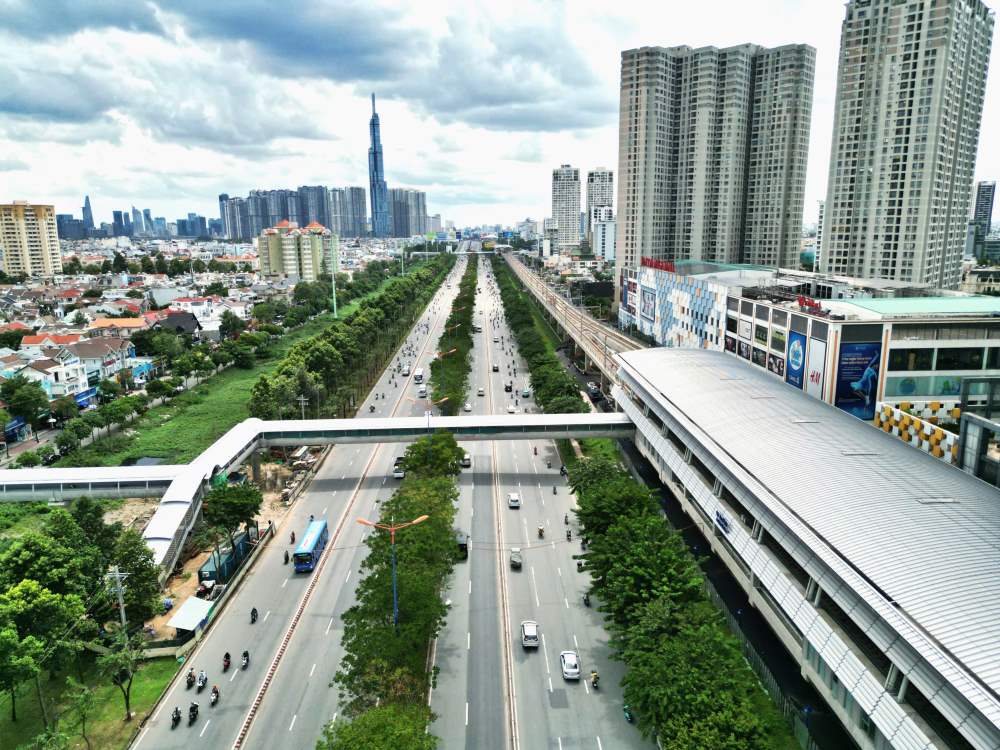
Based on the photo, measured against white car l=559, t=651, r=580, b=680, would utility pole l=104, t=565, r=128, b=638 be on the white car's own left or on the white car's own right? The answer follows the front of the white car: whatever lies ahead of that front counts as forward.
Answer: on the white car's own left

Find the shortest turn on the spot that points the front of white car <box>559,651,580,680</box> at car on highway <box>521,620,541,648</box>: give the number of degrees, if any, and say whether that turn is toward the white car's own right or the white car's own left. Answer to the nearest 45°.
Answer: approximately 45° to the white car's own left

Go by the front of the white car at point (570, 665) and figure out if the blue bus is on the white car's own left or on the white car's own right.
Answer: on the white car's own left

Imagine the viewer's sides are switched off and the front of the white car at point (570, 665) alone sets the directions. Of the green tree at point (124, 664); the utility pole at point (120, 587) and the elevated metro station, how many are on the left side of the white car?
2

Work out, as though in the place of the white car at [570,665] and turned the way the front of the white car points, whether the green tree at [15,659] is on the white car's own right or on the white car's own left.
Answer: on the white car's own left

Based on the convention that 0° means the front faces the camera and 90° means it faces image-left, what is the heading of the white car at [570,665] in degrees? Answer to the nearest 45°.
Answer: approximately 180°

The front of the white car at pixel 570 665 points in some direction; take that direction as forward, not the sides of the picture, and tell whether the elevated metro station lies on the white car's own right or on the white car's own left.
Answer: on the white car's own right

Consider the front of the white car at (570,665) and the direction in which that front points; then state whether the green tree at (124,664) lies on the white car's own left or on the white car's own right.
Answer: on the white car's own left

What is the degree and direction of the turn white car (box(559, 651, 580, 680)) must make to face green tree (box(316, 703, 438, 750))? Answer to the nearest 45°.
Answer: approximately 135° to its left
